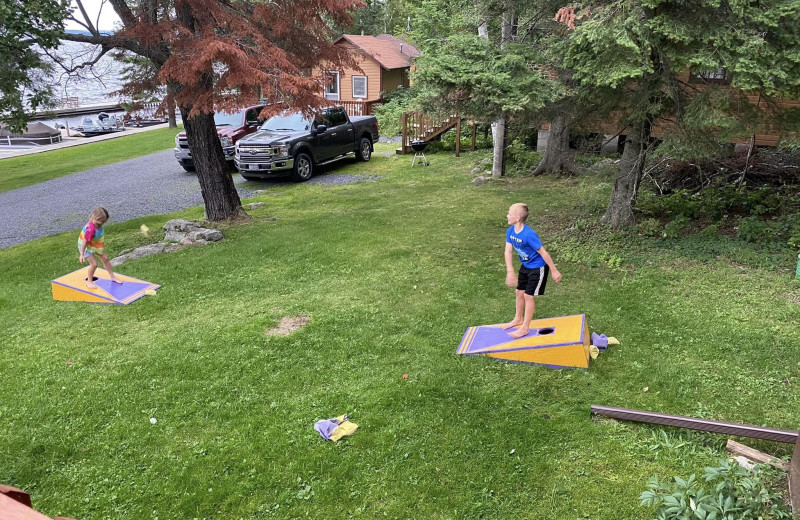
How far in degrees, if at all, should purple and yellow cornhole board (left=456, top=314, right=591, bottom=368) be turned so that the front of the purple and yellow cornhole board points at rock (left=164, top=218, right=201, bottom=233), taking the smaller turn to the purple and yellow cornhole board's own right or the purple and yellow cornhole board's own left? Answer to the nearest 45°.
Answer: approximately 45° to the purple and yellow cornhole board's own right

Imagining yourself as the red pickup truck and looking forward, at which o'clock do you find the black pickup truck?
The black pickup truck is roughly at 9 o'clock from the red pickup truck.

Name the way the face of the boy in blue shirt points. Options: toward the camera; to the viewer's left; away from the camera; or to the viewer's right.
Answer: to the viewer's left

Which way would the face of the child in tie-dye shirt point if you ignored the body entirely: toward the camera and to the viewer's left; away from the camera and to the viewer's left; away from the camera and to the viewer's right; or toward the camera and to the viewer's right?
toward the camera and to the viewer's right

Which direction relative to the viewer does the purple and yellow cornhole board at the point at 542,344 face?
to the viewer's left

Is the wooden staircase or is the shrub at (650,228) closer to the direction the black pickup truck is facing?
the shrub

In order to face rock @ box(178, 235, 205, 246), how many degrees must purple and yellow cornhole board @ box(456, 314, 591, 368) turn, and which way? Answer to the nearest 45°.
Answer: approximately 45° to its right

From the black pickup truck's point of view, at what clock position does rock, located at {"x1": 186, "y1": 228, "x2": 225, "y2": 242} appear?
The rock is roughly at 11 o'clock from the black pickup truck.
